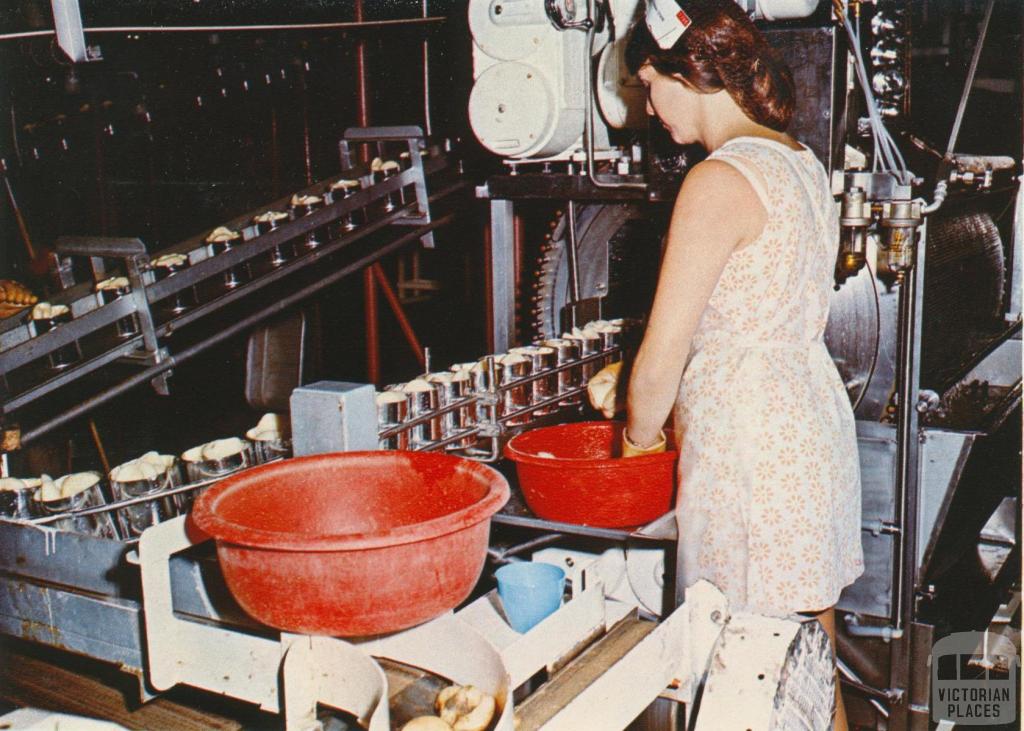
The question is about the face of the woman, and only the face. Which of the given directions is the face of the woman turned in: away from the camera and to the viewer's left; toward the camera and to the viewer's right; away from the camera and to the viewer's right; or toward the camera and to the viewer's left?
away from the camera and to the viewer's left

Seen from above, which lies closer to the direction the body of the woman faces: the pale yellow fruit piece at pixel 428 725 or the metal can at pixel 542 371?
the metal can

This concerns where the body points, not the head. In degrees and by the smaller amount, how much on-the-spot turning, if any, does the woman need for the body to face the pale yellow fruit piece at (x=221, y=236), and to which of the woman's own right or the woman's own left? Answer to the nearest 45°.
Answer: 0° — they already face it

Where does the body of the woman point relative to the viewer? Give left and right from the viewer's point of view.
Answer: facing away from the viewer and to the left of the viewer

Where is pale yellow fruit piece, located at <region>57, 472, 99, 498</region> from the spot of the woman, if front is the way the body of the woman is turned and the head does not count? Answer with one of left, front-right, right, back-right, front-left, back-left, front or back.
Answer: front-left

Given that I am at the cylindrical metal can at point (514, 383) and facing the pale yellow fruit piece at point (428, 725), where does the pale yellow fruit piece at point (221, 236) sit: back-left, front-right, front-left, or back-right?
back-right

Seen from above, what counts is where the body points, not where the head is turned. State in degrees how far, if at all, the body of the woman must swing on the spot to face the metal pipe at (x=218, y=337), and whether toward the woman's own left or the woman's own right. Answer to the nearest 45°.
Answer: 0° — they already face it

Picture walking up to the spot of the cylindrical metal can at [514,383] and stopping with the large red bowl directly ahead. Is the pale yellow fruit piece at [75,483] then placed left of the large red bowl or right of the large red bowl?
right

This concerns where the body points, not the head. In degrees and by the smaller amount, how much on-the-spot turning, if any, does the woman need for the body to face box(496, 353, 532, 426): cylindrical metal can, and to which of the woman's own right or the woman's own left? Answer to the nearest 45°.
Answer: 0° — they already face it

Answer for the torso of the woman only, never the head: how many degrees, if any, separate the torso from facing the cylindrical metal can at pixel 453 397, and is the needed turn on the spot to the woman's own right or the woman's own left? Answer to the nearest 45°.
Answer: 0° — they already face it

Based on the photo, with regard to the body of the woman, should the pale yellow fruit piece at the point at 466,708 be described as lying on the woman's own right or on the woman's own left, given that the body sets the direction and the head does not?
on the woman's own left
